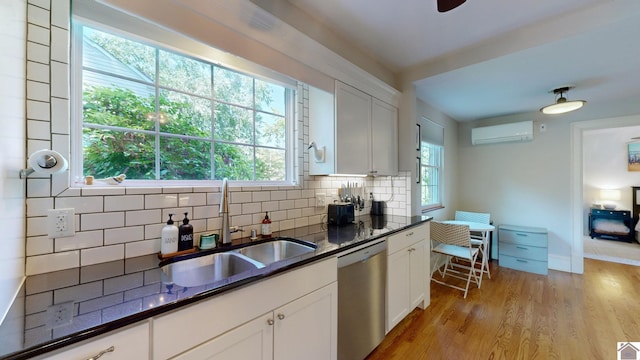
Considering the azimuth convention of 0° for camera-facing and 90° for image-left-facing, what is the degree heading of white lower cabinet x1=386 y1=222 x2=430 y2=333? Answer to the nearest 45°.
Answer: approximately 315°

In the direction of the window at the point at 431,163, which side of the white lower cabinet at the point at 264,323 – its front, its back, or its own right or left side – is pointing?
left

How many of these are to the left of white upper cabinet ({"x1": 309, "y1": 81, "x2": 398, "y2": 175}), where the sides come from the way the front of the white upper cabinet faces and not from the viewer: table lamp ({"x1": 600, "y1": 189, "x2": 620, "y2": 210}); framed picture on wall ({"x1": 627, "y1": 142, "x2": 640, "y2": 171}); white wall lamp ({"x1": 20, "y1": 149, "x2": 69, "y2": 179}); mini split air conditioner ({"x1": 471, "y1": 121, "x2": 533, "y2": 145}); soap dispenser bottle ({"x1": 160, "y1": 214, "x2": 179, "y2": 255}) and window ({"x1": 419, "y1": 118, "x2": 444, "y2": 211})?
4

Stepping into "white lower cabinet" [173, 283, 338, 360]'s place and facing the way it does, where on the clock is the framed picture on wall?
The framed picture on wall is roughly at 10 o'clock from the white lower cabinet.

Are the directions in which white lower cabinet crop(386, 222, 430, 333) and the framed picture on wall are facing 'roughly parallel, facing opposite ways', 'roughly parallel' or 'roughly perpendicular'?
roughly perpendicular

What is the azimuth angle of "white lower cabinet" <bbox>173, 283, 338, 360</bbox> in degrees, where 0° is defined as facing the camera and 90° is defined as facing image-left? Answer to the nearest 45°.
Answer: approximately 315°

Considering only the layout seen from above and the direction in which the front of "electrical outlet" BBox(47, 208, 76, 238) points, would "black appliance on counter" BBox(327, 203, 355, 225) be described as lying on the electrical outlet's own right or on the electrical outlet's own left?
on the electrical outlet's own left

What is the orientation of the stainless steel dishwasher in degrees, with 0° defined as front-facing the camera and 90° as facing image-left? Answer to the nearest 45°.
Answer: approximately 315°

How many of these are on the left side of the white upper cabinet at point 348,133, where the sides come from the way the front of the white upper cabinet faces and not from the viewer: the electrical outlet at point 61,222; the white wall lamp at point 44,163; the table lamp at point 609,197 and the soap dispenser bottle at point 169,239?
1

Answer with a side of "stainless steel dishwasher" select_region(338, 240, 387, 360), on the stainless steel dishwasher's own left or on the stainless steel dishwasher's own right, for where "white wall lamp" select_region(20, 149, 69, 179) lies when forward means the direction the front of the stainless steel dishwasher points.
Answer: on the stainless steel dishwasher's own right
